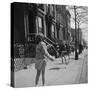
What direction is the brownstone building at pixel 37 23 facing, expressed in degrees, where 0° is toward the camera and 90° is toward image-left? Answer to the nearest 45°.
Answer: approximately 315°
